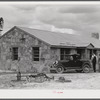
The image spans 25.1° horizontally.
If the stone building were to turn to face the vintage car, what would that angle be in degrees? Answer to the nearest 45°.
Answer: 0° — it already faces it

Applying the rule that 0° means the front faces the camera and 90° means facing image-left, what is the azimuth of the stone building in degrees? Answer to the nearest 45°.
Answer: approximately 315°
